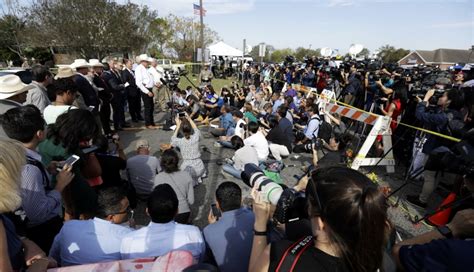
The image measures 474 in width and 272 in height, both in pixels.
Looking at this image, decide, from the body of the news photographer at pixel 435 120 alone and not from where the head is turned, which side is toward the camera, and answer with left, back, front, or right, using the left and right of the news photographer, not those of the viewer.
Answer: left

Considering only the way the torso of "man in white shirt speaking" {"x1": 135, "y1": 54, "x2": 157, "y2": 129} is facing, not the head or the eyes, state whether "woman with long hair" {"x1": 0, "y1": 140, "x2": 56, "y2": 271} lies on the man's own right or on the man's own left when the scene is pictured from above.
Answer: on the man's own right

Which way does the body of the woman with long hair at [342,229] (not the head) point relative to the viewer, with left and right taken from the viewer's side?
facing away from the viewer and to the left of the viewer

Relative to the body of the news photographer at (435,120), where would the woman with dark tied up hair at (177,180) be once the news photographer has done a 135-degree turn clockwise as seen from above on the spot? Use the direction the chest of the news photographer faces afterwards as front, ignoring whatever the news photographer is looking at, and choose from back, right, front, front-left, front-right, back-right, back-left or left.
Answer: back

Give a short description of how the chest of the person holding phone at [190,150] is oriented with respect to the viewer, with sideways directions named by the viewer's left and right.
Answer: facing away from the viewer

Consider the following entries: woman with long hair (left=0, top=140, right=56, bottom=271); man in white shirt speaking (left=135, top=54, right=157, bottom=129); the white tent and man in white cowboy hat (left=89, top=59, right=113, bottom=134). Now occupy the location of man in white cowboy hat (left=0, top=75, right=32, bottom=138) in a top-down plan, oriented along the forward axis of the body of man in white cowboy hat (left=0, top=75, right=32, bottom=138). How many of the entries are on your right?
1

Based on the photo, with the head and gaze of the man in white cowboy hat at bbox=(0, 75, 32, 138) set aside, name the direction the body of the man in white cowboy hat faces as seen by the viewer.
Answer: to the viewer's right

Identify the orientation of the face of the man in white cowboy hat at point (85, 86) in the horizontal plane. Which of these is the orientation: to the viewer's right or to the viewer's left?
to the viewer's right
